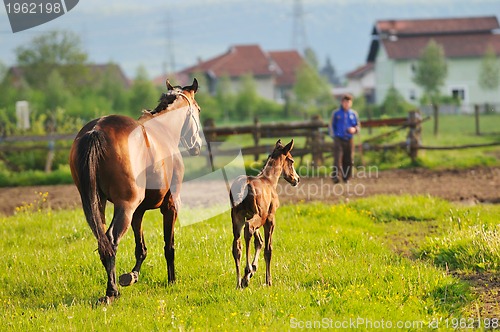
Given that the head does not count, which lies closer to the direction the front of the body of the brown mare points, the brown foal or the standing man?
the standing man

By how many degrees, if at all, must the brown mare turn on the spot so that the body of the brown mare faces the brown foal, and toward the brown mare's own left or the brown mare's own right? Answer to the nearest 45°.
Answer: approximately 45° to the brown mare's own right

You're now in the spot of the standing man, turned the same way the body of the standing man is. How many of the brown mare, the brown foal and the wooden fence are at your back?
1

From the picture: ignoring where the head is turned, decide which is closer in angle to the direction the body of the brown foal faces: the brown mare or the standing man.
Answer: the standing man

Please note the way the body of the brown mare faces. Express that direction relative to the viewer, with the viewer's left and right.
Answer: facing away from the viewer and to the right of the viewer

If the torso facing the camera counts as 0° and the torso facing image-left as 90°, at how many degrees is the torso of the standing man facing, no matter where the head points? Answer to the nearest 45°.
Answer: approximately 0°

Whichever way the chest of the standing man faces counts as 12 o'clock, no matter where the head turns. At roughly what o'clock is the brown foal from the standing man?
The brown foal is roughly at 12 o'clock from the standing man.

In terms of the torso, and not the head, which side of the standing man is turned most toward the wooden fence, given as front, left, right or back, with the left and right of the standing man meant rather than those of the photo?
back
